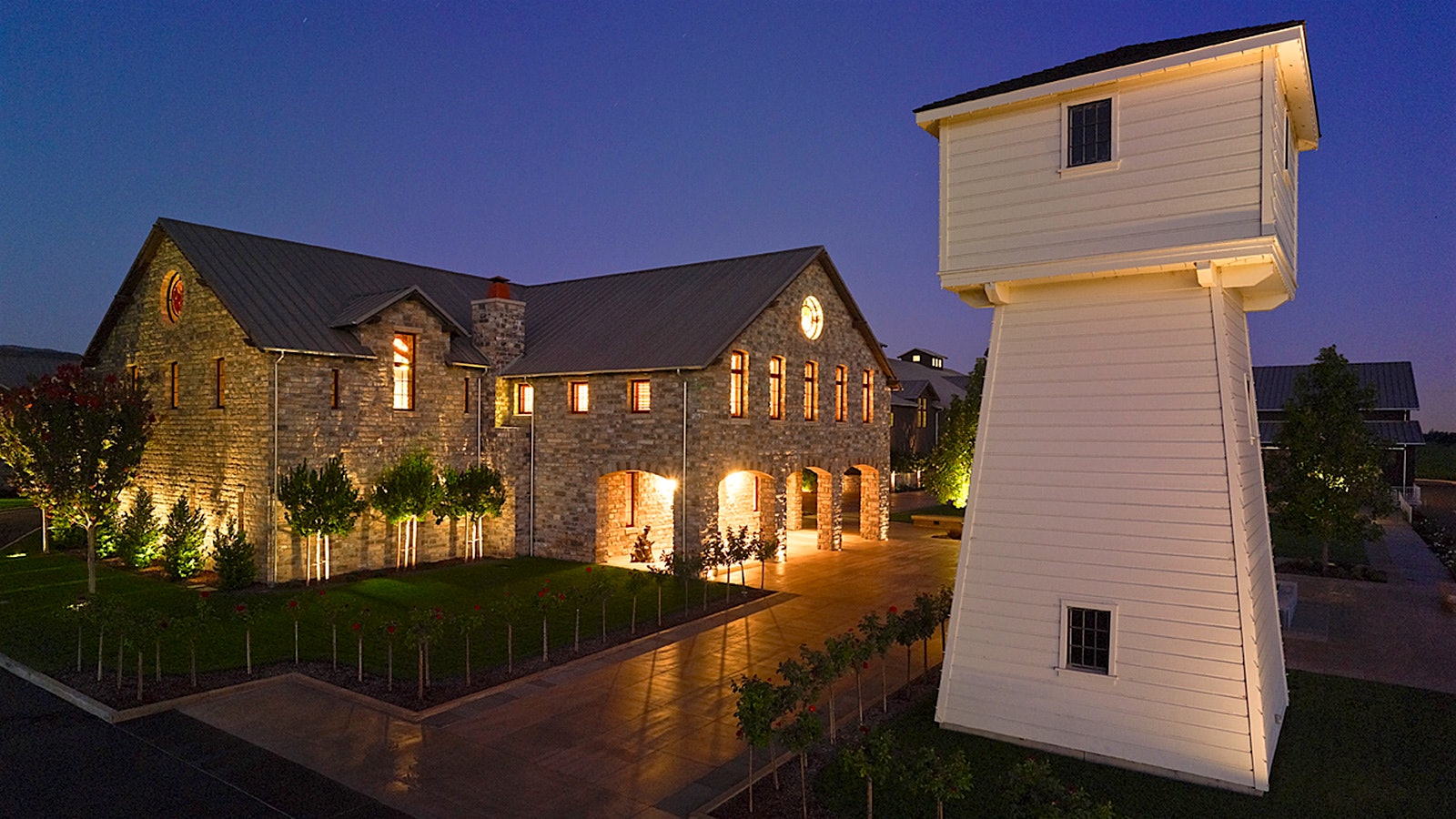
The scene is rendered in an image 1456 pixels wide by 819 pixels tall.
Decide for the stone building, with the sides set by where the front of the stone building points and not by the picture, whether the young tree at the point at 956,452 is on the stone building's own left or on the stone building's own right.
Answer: on the stone building's own left

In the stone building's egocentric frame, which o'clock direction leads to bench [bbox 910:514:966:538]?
The bench is roughly at 10 o'clock from the stone building.

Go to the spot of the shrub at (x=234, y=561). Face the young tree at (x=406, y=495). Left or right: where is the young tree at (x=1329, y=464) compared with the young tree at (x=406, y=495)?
right

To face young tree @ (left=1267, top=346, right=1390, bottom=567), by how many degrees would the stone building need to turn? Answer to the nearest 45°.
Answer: approximately 45° to its left

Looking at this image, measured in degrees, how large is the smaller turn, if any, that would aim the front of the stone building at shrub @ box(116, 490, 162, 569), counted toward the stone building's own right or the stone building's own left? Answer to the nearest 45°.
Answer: approximately 135° to the stone building's own right
